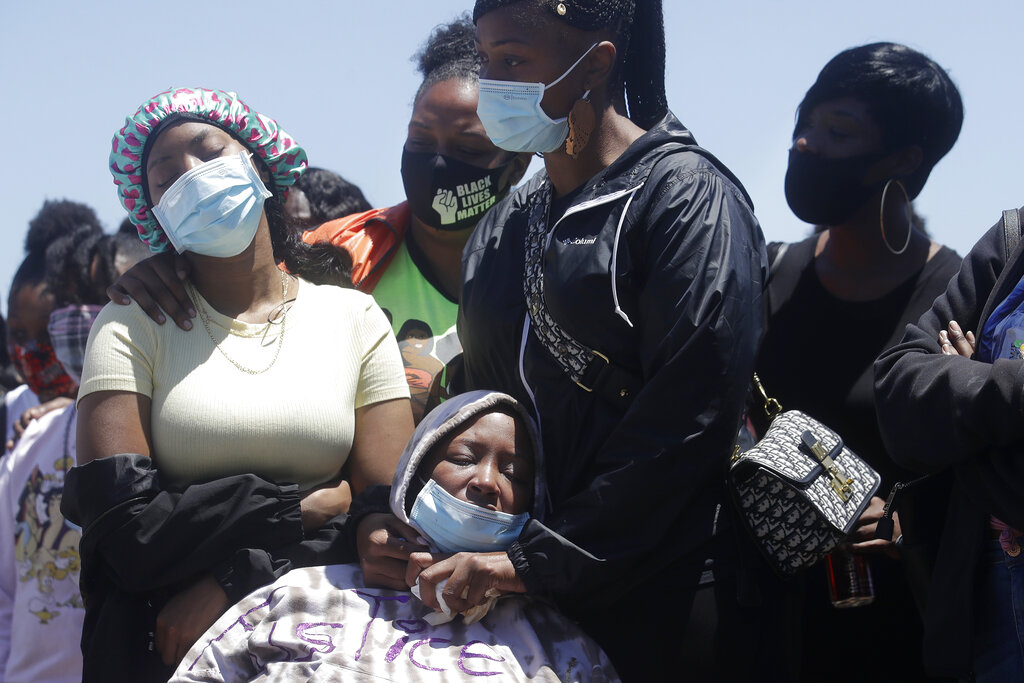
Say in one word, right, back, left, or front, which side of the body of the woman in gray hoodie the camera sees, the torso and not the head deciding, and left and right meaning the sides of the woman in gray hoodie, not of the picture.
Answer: front

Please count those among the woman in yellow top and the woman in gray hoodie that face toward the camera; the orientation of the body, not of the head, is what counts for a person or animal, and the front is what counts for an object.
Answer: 2

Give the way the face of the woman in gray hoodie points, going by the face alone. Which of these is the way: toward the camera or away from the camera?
toward the camera

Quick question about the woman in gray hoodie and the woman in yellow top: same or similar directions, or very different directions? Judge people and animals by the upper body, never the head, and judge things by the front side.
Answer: same or similar directions

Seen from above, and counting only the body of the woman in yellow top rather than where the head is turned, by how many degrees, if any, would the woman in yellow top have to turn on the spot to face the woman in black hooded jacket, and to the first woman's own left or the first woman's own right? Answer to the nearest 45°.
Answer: approximately 45° to the first woman's own left

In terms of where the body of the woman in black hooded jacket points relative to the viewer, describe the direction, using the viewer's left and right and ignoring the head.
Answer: facing the viewer and to the left of the viewer

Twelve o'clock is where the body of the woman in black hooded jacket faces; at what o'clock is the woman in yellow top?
The woman in yellow top is roughly at 2 o'clock from the woman in black hooded jacket.
